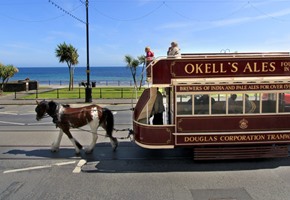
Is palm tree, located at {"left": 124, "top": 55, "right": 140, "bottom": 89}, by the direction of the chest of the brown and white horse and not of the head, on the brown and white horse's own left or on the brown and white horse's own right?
on the brown and white horse's own right

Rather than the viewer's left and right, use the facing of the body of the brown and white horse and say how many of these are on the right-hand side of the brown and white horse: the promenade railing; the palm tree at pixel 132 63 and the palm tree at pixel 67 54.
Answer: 3

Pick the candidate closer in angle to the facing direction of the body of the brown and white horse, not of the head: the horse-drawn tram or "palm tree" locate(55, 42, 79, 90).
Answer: the palm tree

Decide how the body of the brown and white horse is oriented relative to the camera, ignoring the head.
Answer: to the viewer's left

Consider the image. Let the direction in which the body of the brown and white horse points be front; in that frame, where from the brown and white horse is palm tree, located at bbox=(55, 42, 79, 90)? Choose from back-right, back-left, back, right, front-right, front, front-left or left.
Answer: right

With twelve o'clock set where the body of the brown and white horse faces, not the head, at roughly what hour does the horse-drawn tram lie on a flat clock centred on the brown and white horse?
The horse-drawn tram is roughly at 7 o'clock from the brown and white horse.

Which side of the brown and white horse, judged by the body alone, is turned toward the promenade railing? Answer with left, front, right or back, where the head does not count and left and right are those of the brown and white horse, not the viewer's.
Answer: right
